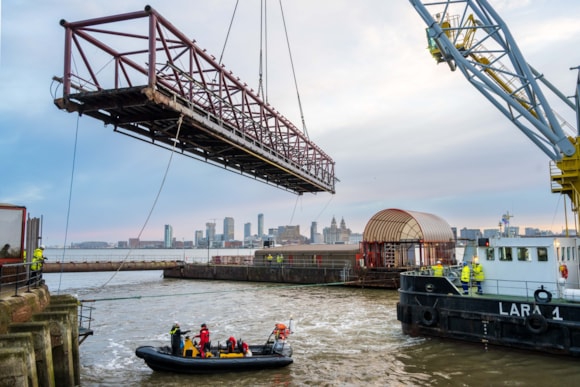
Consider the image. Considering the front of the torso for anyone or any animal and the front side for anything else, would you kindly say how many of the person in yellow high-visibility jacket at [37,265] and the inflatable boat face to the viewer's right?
1

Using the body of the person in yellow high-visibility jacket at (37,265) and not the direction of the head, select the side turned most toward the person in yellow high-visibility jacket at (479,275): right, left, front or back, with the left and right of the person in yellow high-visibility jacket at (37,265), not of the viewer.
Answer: front

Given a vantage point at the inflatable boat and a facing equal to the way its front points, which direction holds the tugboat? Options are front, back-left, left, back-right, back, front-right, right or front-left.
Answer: back

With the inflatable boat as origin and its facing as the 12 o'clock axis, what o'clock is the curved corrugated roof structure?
The curved corrugated roof structure is roughly at 4 o'clock from the inflatable boat.

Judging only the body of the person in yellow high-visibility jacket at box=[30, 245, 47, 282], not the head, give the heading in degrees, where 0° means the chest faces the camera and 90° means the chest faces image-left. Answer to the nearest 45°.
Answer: approximately 270°

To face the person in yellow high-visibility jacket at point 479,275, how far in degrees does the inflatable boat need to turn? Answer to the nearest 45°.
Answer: approximately 180°

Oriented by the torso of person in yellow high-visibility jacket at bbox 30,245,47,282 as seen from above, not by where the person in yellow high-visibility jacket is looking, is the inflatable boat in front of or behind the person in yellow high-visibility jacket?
in front

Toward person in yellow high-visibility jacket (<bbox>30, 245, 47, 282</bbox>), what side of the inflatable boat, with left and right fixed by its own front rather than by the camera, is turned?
front

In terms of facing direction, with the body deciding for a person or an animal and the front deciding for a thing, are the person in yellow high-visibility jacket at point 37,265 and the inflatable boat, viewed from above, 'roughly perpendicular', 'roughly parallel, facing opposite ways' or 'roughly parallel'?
roughly parallel, facing opposite ways

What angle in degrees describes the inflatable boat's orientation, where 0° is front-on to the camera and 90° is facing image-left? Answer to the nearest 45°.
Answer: approximately 90°
